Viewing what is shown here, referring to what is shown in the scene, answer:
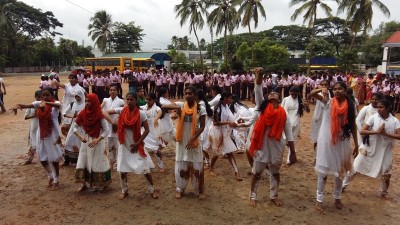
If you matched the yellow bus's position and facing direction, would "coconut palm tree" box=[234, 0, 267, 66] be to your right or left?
on your right
